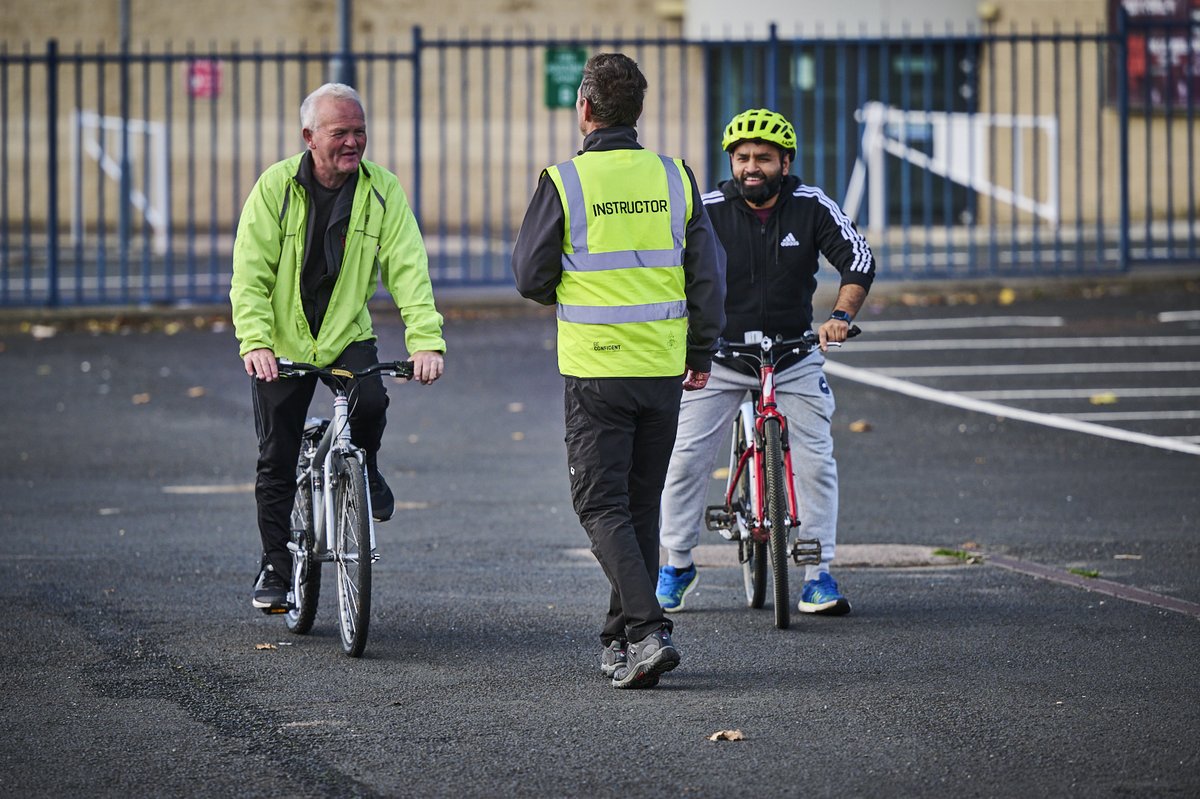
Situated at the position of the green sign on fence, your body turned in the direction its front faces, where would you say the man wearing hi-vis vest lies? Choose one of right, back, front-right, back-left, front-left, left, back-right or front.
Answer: front

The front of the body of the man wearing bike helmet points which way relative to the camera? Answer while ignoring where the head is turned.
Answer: toward the camera

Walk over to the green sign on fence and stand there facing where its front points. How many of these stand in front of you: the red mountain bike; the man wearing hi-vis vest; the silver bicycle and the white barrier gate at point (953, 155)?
3

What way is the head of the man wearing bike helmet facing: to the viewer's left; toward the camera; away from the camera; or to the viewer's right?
toward the camera

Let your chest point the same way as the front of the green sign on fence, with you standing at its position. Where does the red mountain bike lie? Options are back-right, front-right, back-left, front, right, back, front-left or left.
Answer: front

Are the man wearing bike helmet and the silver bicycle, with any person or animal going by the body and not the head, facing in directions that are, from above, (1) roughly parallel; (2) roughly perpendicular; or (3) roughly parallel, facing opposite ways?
roughly parallel

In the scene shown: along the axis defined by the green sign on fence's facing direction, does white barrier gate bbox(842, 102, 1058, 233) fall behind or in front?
behind

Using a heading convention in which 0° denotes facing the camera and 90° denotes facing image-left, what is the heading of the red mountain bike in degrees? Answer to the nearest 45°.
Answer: approximately 0°

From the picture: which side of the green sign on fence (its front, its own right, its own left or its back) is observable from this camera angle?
front

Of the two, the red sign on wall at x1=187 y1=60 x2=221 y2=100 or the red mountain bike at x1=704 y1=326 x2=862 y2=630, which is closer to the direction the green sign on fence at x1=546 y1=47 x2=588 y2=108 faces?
the red mountain bike

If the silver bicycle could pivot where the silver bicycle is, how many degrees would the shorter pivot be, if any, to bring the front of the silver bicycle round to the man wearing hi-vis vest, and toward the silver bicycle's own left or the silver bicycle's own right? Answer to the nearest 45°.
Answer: approximately 45° to the silver bicycle's own left

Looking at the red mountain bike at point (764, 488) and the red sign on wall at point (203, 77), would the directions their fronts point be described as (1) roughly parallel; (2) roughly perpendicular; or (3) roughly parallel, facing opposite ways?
roughly parallel

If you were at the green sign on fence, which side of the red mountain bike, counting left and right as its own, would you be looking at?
back

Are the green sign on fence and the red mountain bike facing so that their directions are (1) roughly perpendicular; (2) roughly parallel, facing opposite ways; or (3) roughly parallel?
roughly parallel
